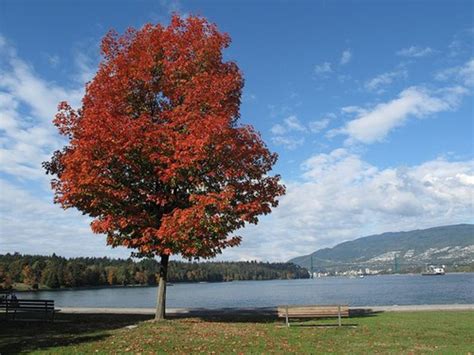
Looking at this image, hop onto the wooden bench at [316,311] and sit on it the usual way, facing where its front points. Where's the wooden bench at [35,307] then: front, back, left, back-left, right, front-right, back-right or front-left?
left

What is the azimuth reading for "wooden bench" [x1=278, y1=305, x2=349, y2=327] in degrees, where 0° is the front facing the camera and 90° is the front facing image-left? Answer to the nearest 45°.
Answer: approximately 180°
